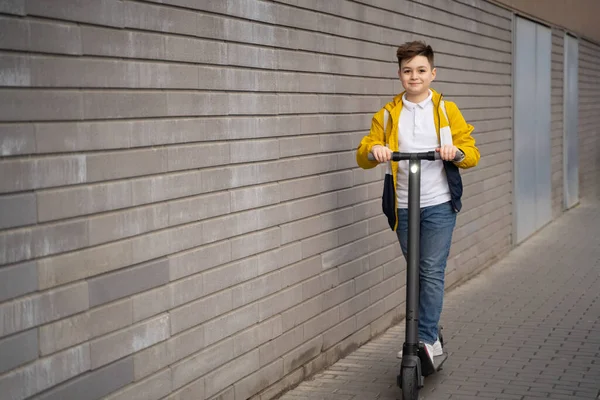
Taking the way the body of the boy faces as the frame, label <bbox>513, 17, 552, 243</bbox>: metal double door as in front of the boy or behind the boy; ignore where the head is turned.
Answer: behind

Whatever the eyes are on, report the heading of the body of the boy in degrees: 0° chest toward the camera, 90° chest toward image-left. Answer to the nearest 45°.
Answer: approximately 0°
